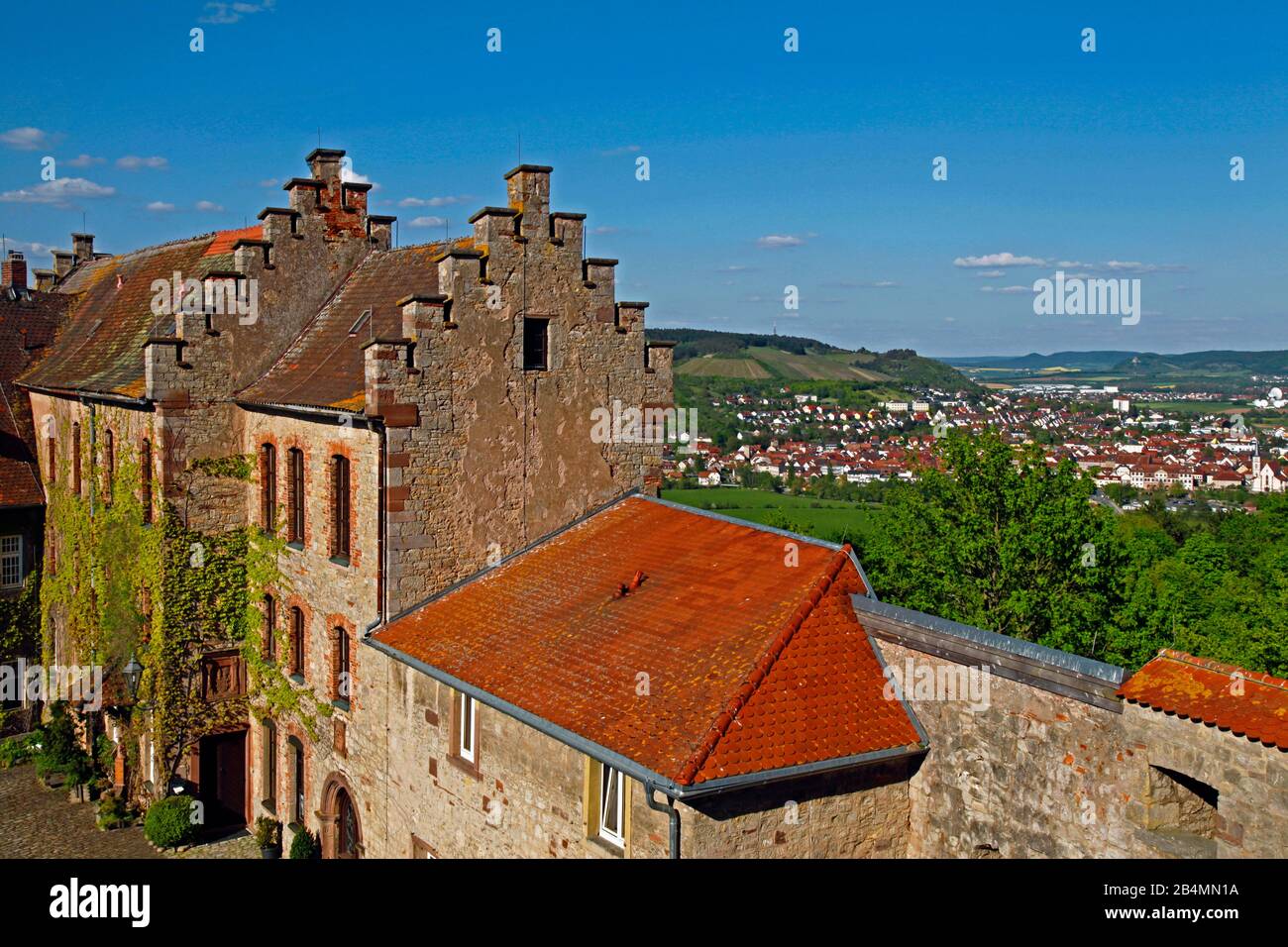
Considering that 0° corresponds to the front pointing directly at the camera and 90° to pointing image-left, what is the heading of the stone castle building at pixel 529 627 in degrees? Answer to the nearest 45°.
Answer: approximately 45°

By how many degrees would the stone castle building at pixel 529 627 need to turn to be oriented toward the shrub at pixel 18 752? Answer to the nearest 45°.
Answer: approximately 90° to its right

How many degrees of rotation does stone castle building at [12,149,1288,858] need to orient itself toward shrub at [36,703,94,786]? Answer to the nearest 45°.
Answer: approximately 90° to its right

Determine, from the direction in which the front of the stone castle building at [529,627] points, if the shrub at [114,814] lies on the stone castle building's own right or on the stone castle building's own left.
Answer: on the stone castle building's own right
